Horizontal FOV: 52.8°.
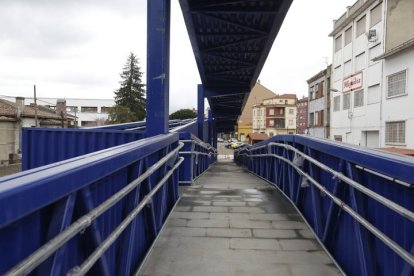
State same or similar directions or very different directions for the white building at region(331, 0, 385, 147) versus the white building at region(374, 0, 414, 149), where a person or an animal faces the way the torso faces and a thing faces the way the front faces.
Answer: same or similar directions

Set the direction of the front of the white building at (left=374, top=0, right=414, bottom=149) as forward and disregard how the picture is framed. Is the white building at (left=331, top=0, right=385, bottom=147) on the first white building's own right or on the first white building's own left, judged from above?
on the first white building's own right

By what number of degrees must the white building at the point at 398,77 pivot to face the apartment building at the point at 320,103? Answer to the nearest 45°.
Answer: approximately 90° to its right

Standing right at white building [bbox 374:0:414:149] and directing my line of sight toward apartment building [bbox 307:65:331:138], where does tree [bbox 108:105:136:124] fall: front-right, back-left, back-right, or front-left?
front-left

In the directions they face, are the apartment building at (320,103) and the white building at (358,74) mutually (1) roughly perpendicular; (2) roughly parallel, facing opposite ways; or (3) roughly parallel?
roughly parallel

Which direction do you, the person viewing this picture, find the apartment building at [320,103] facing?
facing the viewer and to the left of the viewer

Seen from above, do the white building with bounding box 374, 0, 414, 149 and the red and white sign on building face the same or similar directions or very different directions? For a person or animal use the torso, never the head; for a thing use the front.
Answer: same or similar directions

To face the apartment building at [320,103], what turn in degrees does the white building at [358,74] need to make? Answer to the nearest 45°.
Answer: approximately 135° to its right

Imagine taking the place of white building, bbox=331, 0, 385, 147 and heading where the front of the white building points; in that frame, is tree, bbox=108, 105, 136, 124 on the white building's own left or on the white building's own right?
on the white building's own right

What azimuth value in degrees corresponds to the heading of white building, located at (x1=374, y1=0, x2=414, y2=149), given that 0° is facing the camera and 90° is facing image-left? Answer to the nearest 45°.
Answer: approximately 45°

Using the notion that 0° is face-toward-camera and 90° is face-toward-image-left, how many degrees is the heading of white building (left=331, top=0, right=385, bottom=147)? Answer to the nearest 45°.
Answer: approximately 45°

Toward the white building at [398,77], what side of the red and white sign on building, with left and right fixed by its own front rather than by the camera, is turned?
left

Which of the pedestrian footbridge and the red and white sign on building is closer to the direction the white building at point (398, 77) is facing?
the pedestrian footbridge

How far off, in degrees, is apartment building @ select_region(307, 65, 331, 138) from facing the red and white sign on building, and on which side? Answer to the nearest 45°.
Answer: approximately 45° to its left

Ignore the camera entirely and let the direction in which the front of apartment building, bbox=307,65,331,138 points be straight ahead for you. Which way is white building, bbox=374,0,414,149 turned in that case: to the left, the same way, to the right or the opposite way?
the same way

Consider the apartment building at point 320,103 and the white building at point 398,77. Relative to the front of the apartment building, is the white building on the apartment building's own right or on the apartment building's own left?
on the apartment building's own left

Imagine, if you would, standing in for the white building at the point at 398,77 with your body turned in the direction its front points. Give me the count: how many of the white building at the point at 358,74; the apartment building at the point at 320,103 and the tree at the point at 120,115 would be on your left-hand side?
0
